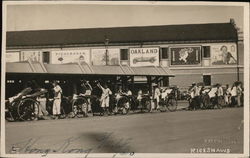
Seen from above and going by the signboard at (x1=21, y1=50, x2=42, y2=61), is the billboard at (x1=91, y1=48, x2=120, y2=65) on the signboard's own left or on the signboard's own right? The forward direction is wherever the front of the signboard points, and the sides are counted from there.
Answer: on the signboard's own left

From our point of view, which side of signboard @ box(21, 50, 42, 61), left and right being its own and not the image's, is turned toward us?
front

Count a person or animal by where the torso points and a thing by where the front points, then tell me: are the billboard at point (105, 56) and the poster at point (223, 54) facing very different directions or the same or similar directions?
same or similar directions

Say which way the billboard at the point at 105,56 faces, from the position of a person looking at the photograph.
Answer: facing the viewer

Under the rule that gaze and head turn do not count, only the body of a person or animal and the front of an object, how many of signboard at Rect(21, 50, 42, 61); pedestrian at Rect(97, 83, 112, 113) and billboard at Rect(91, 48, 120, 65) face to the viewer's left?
0

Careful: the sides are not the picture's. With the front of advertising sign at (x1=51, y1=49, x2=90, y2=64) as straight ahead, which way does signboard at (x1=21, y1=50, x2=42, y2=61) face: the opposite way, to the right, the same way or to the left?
the same way

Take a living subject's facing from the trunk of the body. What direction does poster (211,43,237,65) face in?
toward the camera
